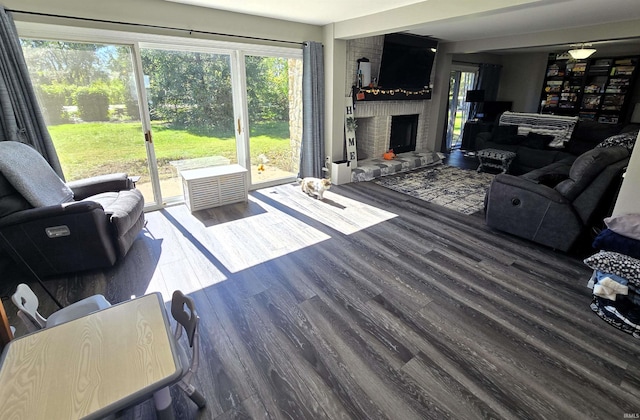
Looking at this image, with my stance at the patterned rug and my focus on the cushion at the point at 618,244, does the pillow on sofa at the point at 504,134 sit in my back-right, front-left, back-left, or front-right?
back-left

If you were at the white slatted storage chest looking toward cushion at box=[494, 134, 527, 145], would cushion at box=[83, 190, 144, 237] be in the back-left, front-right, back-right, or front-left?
back-right

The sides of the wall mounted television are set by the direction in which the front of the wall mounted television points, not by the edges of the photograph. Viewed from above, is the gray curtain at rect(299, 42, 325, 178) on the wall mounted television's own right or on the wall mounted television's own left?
on the wall mounted television's own right

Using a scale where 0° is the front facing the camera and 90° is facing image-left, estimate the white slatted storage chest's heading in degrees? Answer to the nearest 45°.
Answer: approximately 315°

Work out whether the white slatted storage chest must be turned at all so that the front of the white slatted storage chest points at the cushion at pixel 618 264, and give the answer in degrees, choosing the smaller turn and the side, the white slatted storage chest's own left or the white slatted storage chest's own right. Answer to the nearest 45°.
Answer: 0° — it already faces it

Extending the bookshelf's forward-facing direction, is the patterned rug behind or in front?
in front

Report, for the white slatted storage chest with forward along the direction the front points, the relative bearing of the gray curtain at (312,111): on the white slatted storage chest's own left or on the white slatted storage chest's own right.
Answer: on the white slatted storage chest's own left

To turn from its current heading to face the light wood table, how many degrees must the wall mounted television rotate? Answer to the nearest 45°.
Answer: approximately 45° to its right

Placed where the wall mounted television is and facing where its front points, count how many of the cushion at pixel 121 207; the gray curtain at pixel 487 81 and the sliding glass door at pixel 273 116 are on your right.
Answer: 2

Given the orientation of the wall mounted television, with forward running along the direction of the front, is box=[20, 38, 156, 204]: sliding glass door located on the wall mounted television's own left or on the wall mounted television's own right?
on the wall mounted television's own right

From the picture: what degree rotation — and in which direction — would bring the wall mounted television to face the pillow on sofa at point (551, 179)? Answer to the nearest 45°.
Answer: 0° — it already faces it
